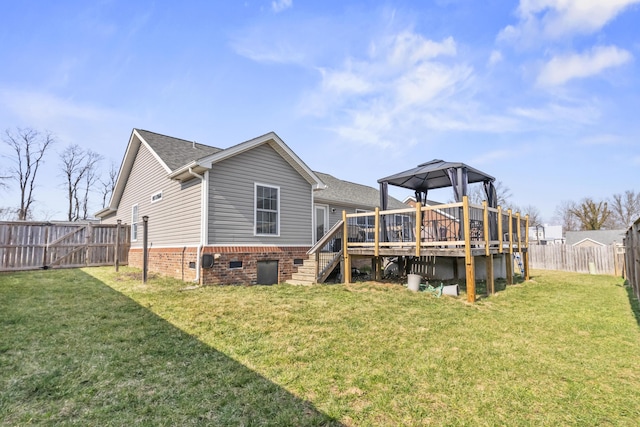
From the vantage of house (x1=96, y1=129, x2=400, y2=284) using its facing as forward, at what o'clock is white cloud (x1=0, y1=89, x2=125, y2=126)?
The white cloud is roughly at 12 o'clock from the house.

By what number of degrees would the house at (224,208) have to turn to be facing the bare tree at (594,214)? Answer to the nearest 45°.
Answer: approximately 90° to its right

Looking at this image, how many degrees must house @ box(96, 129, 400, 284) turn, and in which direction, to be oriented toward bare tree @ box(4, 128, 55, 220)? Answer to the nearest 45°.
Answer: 0° — it already faces it

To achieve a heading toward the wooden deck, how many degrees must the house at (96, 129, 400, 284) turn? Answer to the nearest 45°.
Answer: approximately 180°

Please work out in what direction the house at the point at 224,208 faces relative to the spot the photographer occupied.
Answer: facing away from the viewer and to the left of the viewer

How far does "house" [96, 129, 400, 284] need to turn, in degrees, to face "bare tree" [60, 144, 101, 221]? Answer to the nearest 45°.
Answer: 0° — it already faces it

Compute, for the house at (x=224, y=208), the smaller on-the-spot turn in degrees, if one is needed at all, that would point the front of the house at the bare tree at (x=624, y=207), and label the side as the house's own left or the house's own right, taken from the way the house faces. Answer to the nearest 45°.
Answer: approximately 90° to the house's own right

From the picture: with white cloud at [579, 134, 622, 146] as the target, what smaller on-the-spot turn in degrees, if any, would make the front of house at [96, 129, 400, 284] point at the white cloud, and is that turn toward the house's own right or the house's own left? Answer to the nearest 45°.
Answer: approximately 135° to the house's own right

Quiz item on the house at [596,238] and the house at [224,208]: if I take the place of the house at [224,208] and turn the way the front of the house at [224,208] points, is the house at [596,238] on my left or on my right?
on my right
